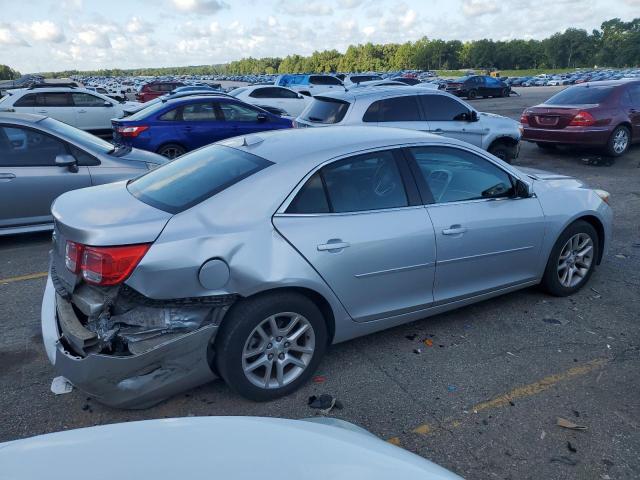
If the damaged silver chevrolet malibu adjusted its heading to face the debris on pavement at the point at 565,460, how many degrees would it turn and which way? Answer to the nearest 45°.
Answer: approximately 90° to its right

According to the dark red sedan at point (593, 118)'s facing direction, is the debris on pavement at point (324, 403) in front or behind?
behind

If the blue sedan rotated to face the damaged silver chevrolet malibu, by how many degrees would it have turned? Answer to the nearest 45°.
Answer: approximately 135° to its right

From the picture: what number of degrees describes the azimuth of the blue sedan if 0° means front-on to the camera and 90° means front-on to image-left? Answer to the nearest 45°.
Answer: approximately 225°

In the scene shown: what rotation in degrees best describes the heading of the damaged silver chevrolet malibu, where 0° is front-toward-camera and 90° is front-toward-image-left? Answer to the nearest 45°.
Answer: approximately 225°

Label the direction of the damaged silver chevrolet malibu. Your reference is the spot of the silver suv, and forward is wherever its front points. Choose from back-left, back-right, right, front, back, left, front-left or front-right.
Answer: back-right

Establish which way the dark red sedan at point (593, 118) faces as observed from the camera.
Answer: facing away from the viewer and to the right of the viewer

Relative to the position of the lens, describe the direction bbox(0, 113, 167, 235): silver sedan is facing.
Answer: facing to the right of the viewer

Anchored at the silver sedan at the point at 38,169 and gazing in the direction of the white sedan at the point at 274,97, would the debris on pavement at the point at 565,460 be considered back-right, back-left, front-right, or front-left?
back-right

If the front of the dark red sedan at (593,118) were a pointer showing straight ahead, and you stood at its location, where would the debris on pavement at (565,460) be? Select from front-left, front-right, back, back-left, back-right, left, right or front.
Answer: back-right

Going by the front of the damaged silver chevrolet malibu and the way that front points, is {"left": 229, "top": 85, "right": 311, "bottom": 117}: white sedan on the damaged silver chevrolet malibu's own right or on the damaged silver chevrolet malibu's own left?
on the damaged silver chevrolet malibu's own left

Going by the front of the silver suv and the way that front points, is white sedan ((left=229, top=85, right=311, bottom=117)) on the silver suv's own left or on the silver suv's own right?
on the silver suv's own left
